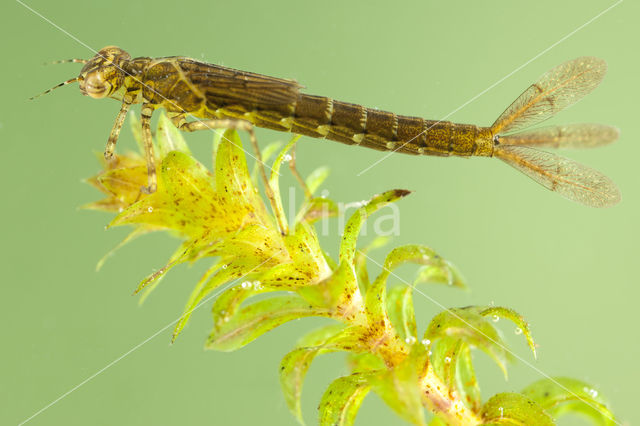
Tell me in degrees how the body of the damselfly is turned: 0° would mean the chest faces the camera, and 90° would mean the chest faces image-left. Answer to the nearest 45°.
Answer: approximately 90°
